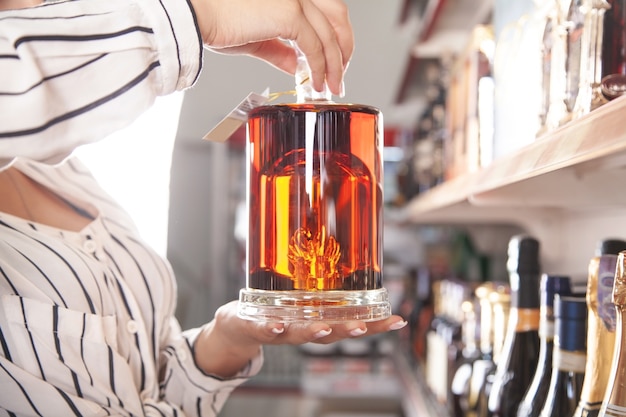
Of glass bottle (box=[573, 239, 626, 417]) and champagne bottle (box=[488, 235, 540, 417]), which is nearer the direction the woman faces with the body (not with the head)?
the glass bottle

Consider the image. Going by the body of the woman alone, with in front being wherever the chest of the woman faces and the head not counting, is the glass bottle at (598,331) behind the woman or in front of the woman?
in front

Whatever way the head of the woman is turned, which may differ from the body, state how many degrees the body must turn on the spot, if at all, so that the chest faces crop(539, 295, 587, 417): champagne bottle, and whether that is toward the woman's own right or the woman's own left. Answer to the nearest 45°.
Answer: approximately 45° to the woman's own left

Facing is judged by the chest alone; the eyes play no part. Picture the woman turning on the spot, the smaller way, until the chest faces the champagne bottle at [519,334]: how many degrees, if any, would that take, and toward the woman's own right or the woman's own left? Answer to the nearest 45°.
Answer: approximately 45° to the woman's own left

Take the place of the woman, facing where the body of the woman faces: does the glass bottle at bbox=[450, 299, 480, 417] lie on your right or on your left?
on your left

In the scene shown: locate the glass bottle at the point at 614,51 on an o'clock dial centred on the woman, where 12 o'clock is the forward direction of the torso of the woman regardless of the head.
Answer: The glass bottle is roughly at 11 o'clock from the woman.

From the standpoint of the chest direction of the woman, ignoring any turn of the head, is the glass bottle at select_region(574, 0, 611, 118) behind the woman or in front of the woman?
in front

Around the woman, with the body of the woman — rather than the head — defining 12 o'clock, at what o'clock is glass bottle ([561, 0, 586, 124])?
The glass bottle is roughly at 11 o'clock from the woman.

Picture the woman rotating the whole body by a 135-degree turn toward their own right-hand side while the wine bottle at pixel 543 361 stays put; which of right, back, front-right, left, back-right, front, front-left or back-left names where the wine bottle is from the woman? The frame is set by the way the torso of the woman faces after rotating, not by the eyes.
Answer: back

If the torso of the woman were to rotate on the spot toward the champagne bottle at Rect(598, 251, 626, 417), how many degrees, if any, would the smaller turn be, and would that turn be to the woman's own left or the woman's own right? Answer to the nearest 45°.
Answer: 0° — they already face it

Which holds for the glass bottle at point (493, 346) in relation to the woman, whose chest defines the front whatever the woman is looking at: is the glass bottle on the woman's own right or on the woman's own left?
on the woman's own left
